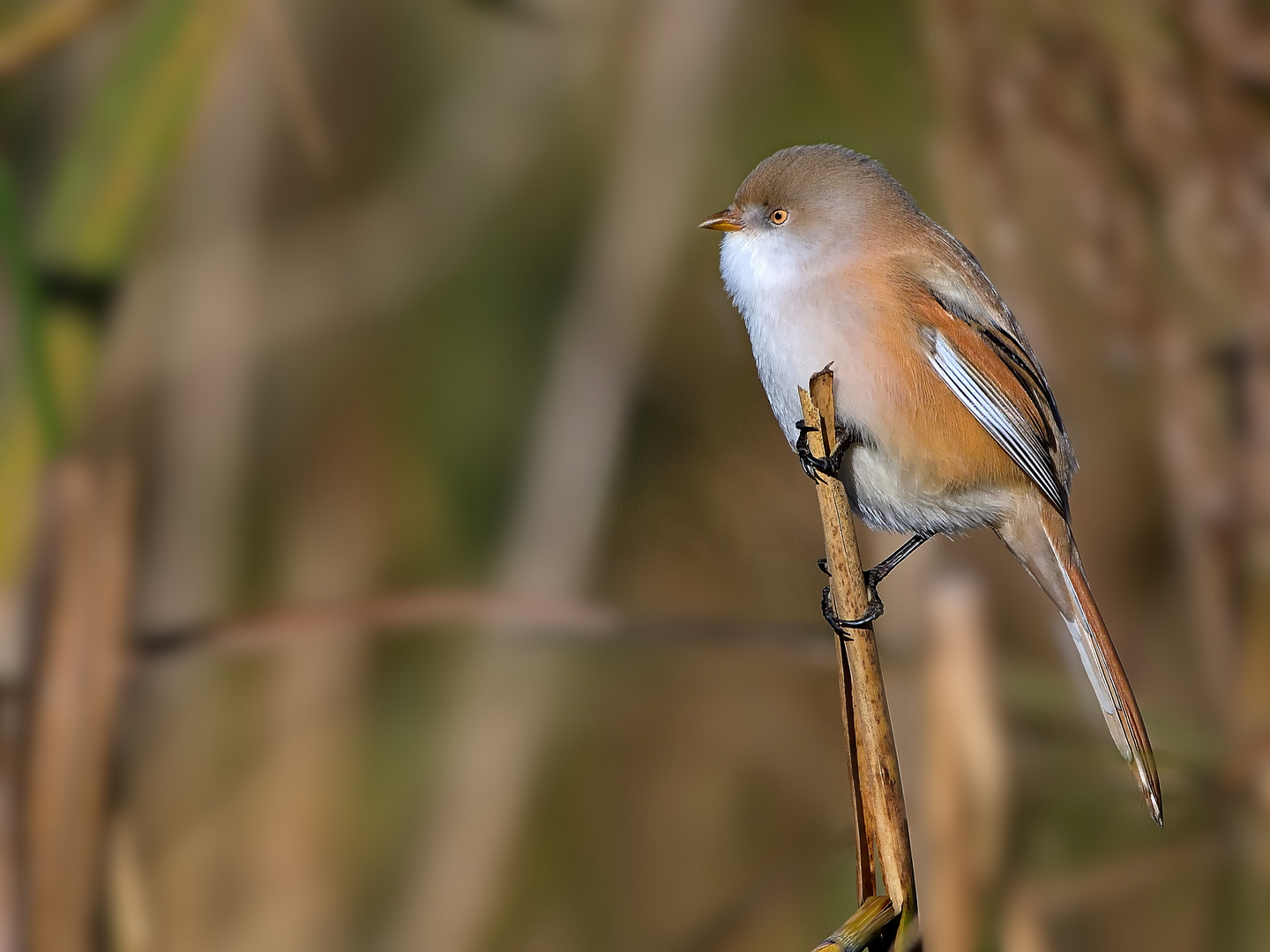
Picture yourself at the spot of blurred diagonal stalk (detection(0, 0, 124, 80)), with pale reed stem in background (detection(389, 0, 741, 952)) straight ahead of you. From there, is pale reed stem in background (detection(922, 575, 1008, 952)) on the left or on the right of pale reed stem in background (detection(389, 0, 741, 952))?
right

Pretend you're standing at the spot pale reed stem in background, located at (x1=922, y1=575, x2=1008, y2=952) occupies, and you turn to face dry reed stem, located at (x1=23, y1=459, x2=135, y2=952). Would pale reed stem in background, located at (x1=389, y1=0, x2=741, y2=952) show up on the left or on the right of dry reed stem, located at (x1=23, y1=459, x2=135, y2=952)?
right

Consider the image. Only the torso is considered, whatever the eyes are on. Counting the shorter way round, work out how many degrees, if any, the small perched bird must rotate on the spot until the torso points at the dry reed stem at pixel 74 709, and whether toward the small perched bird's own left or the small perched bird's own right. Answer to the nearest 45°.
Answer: approximately 90° to the small perched bird's own right

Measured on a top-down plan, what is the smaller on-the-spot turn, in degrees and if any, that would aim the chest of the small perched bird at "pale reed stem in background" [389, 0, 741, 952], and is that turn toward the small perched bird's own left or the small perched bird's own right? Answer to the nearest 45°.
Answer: approximately 45° to the small perched bird's own right

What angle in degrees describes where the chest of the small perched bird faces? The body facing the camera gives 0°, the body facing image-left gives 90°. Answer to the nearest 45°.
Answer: approximately 90°
